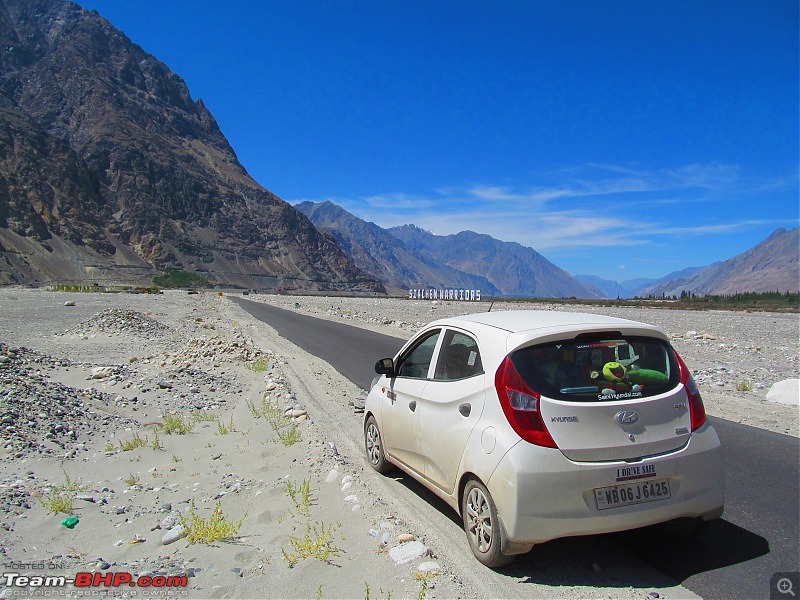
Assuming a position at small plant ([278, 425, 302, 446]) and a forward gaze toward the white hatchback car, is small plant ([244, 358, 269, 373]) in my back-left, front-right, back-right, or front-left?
back-left

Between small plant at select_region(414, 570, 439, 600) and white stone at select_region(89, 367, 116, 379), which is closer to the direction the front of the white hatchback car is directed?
the white stone

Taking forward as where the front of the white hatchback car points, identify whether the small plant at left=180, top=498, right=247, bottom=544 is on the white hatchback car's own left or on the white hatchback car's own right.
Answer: on the white hatchback car's own left

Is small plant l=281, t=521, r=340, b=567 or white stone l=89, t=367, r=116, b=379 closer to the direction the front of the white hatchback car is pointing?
the white stone

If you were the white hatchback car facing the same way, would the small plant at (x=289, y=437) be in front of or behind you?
in front

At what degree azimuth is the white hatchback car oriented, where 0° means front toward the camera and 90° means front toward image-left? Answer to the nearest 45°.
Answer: approximately 135°

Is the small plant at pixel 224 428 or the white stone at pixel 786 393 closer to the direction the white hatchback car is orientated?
the small plant

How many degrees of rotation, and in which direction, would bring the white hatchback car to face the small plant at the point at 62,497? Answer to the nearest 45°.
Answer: approximately 45° to its left
